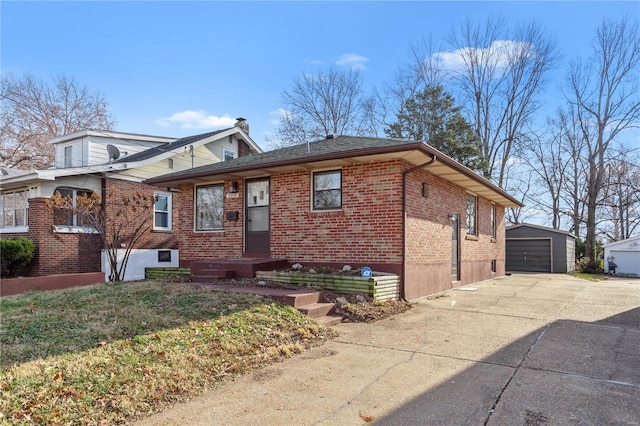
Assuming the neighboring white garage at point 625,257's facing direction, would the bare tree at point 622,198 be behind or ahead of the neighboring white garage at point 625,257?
behind

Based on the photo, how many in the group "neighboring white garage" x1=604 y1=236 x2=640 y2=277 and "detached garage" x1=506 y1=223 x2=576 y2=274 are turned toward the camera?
2

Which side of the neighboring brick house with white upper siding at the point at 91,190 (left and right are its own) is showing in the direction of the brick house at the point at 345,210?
left

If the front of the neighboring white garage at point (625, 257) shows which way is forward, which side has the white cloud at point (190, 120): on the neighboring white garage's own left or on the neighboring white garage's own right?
on the neighboring white garage's own right

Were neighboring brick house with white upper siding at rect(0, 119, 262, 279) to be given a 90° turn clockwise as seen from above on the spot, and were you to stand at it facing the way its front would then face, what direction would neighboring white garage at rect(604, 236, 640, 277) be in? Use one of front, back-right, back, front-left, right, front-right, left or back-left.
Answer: back-right

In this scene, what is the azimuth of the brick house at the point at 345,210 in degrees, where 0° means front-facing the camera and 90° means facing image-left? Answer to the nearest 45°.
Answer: approximately 45°
